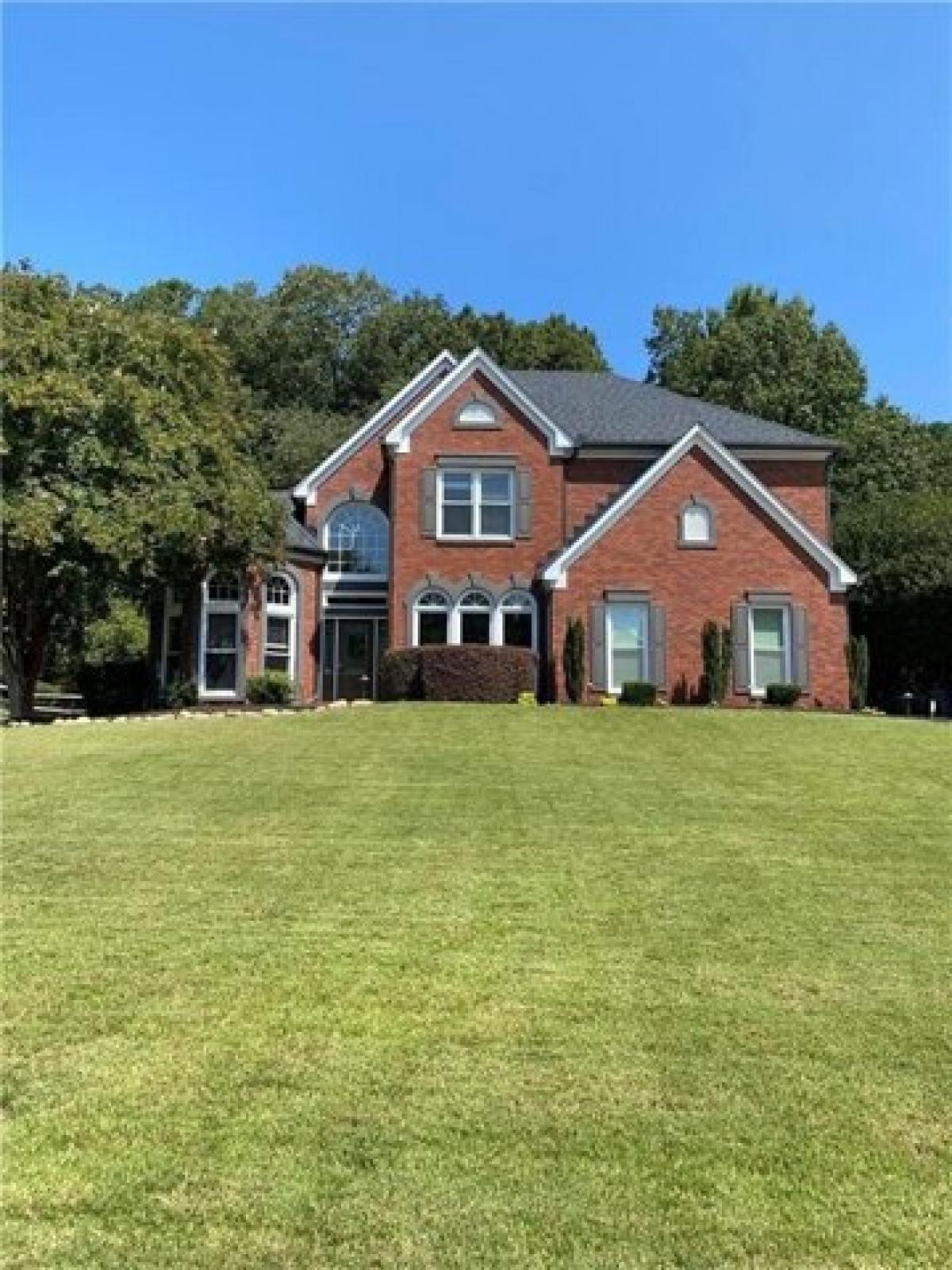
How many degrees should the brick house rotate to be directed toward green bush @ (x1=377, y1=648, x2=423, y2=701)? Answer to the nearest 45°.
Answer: approximately 45° to its right

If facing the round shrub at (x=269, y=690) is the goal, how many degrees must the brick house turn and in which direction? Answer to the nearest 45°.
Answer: approximately 90° to its right

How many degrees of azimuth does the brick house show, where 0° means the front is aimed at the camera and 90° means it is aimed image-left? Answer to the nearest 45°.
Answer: approximately 0°

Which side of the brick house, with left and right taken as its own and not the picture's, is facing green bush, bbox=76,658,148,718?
right
